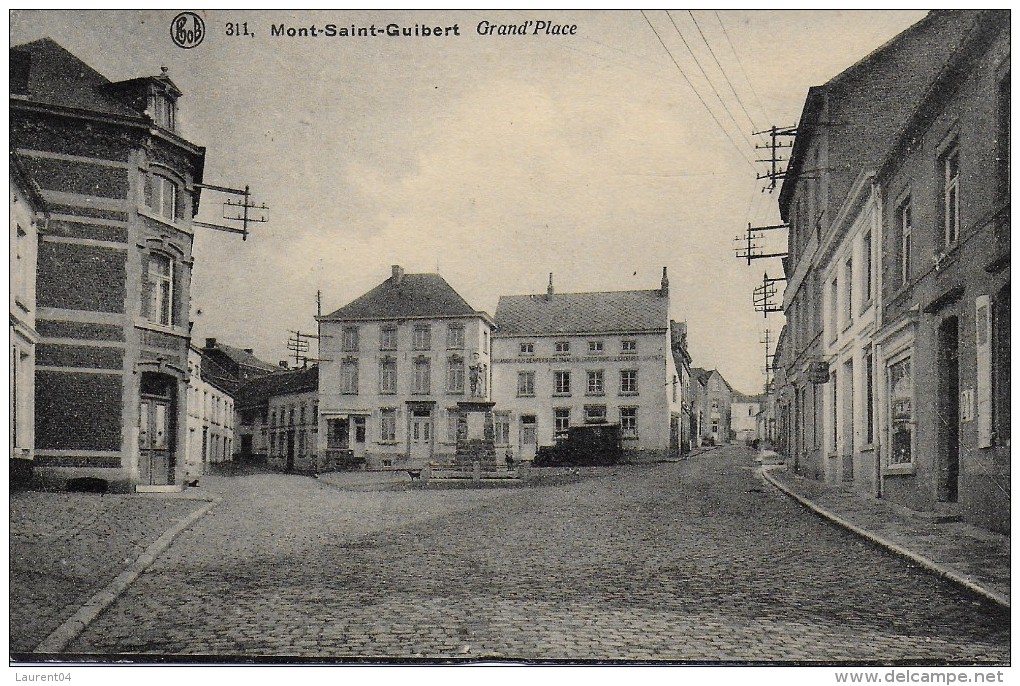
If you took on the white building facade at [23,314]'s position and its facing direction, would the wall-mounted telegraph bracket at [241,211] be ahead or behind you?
ahead

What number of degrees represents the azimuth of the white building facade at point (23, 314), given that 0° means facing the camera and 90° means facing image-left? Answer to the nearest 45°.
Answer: approximately 270°

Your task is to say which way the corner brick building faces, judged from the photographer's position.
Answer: facing the viewer and to the right of the viewer
